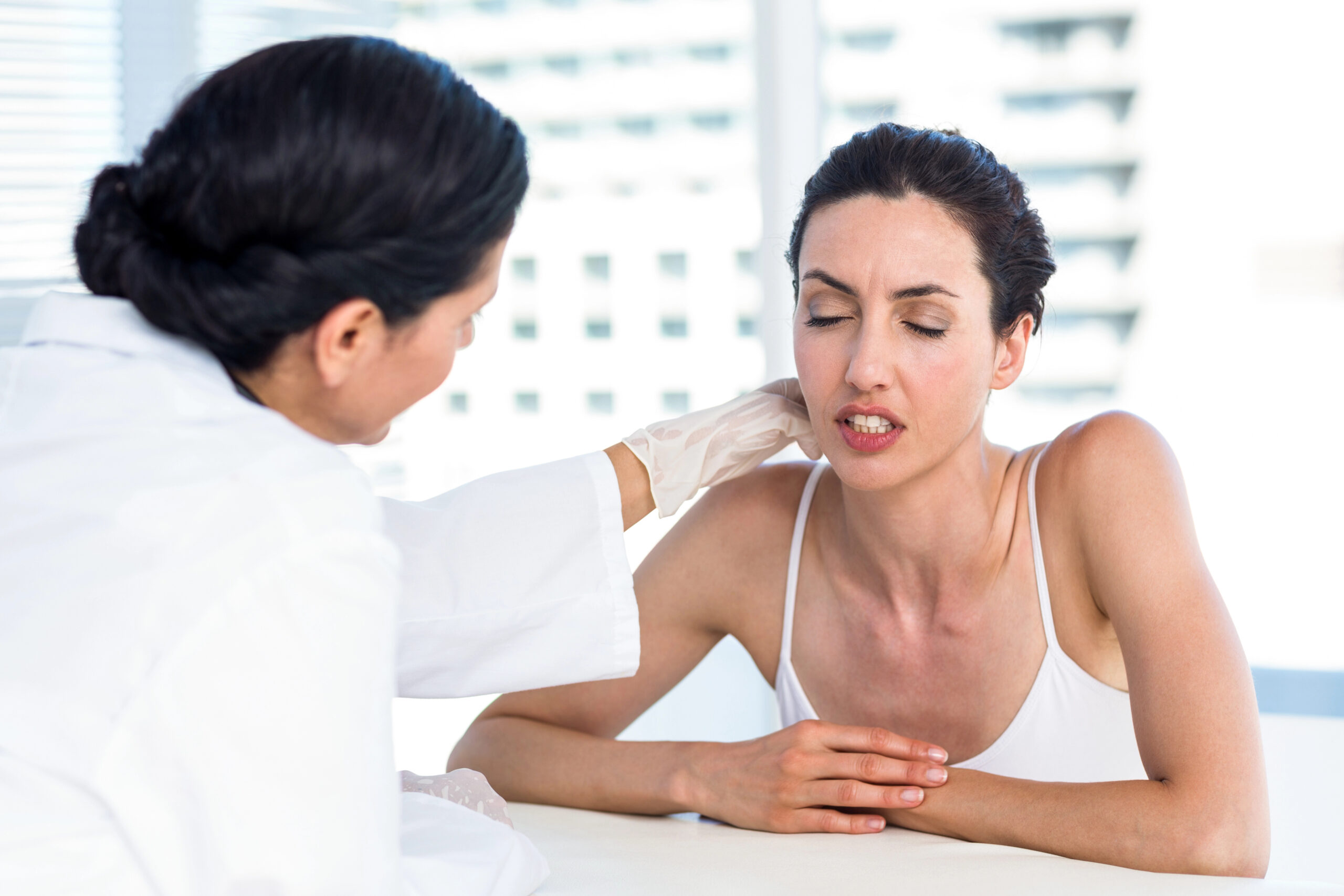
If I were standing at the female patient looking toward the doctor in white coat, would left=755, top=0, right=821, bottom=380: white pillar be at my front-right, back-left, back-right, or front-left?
back-right

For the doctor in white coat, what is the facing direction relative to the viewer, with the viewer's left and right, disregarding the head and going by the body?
facing away from the viewer and to the right of the viewer

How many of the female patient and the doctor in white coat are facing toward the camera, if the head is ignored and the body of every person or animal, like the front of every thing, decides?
1

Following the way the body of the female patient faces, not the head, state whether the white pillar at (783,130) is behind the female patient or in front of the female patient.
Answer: behind

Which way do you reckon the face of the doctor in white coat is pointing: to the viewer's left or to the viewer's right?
to the viewer's right

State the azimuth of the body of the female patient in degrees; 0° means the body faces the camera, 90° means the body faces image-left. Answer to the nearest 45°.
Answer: approximately 0°

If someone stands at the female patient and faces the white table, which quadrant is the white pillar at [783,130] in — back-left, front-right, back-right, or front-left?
back-right
